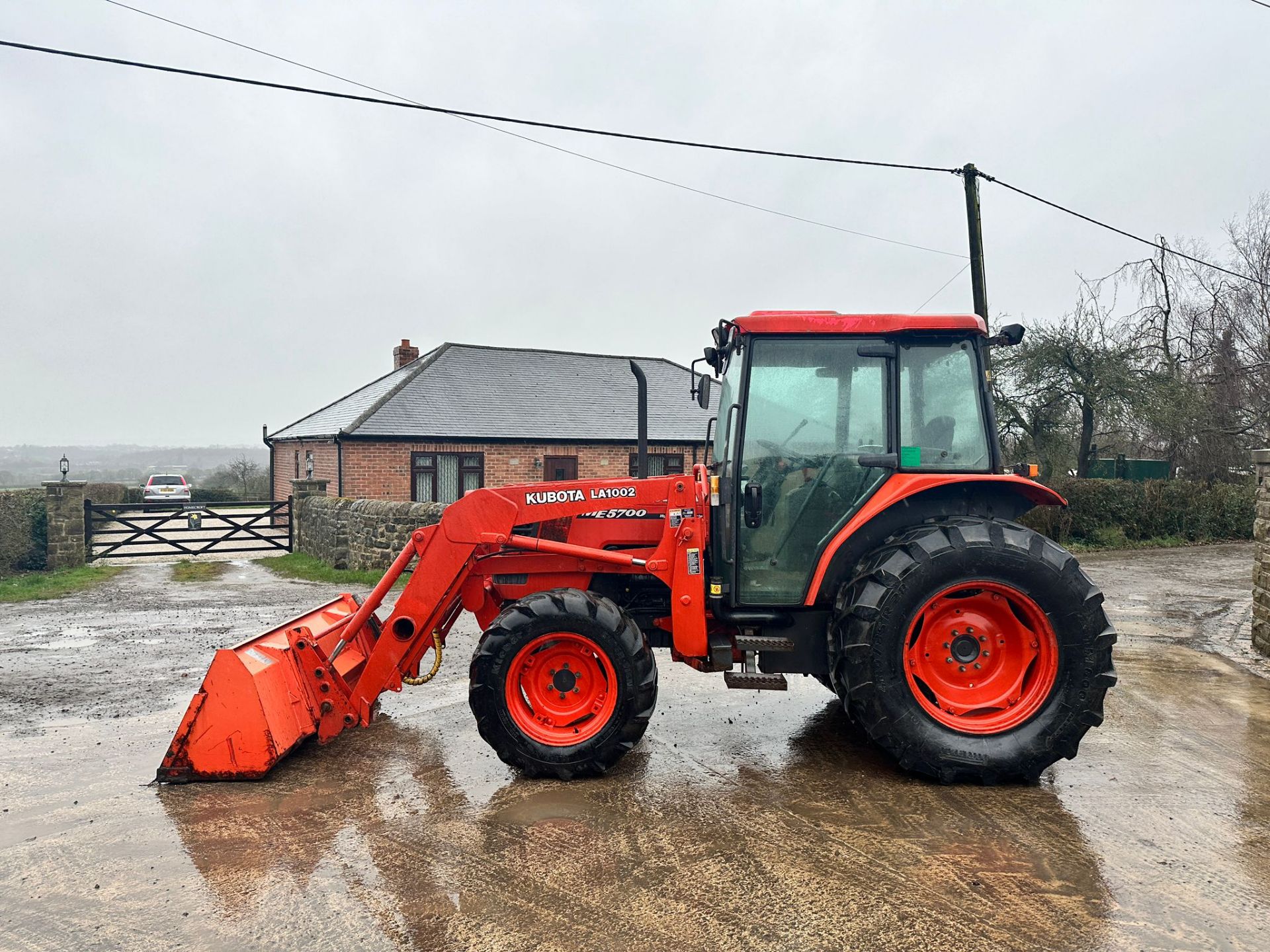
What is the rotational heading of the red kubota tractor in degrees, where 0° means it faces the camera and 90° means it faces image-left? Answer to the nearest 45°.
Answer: approximately 90°

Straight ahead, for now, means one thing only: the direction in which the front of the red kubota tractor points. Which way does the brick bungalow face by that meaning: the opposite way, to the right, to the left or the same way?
to the left

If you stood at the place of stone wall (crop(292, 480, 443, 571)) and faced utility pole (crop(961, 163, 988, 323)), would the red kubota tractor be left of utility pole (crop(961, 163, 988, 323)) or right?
right

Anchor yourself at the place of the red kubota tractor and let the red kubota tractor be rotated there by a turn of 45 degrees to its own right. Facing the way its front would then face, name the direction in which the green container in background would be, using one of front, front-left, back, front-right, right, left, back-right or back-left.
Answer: right

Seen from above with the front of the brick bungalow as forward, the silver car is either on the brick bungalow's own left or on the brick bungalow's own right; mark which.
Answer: on the brick bungalow's own right

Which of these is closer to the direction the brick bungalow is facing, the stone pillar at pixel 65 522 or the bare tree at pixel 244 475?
the stone pillar

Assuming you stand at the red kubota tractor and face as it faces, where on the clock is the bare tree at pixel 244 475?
The bare tree is roughly at 2 o'clock from the red kubota tractor.

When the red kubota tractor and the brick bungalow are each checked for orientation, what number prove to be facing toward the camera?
1

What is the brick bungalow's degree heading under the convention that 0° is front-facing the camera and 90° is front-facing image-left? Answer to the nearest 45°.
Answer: approximately 0°

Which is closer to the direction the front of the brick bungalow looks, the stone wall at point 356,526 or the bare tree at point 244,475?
the stone wall
